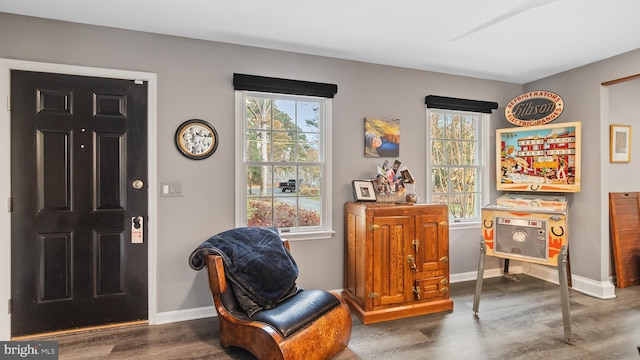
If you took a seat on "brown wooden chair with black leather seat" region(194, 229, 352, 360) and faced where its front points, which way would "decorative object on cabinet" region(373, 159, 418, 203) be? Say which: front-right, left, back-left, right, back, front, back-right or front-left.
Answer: left

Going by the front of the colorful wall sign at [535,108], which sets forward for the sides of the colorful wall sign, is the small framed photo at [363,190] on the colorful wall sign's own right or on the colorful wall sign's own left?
on the colorful wall sign's own right

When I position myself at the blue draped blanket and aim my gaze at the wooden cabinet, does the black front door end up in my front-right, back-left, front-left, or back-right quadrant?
back-left

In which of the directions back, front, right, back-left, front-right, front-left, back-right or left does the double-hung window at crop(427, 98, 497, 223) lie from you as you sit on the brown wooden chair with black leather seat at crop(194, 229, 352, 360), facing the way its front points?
left

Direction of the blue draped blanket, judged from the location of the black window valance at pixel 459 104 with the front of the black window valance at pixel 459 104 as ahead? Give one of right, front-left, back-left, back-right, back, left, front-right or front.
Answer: right

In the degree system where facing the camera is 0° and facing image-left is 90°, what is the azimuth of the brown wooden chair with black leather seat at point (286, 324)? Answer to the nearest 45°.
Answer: approximately 315°

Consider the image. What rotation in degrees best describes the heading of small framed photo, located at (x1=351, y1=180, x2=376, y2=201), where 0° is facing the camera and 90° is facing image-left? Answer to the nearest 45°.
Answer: approximately 315°

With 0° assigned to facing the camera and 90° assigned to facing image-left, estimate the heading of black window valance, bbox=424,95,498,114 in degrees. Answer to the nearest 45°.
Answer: approximately 315°

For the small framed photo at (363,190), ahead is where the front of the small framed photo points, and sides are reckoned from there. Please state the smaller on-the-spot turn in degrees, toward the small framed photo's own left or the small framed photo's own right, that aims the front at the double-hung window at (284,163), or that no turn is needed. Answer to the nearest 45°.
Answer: approximately 135° to the small framed photo's own right

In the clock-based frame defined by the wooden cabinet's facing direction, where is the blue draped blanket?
The blue draped blanket is roughly at 3 o'clock from the wooden cabinet.

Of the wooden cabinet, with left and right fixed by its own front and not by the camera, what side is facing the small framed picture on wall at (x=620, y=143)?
left

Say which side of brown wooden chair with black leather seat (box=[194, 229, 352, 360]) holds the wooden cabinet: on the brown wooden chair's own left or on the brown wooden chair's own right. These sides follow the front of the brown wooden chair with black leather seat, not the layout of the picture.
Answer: on the brown wooden chair's own left

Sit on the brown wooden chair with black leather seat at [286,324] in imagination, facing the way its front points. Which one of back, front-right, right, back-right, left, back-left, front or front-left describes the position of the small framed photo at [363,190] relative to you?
left

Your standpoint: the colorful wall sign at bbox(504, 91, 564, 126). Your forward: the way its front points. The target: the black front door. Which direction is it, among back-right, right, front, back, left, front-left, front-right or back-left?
front-right
